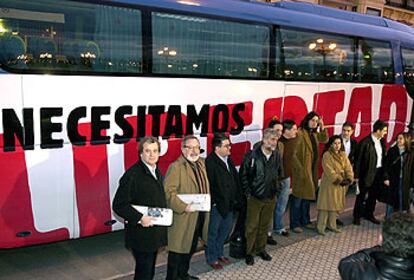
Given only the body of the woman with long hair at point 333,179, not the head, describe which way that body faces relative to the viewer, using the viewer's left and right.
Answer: facing the viewer and to the right of the viewer

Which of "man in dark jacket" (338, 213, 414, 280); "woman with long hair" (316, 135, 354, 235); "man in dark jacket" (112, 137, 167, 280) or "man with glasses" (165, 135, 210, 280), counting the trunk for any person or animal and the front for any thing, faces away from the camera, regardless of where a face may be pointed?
"man in dark jacket" (338, 213, 414, 280)

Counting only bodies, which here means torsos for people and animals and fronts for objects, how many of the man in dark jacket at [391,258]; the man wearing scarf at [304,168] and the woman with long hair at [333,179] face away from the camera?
1

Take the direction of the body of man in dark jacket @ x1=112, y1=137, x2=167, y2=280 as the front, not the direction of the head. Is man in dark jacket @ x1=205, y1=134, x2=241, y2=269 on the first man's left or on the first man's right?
on the first man's left

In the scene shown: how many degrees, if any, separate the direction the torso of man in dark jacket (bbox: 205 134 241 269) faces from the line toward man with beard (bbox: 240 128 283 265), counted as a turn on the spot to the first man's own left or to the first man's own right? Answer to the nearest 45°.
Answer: approximately 90° to the first man's own left

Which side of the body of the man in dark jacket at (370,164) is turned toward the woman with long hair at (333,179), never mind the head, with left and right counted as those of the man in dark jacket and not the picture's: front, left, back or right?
right

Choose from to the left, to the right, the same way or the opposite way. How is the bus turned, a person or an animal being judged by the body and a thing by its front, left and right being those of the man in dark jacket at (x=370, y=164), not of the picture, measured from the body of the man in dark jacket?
to the left

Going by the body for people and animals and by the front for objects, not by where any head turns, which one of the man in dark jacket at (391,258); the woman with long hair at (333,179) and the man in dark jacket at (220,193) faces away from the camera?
the man in dark jacket at (391,258)

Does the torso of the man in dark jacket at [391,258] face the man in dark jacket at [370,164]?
yes

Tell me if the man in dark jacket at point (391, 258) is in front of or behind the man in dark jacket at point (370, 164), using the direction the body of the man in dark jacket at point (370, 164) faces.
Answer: in front

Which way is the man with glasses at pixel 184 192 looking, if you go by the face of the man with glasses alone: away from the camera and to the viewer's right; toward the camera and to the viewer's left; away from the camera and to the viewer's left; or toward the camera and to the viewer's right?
toward the camera and to the viewer's right

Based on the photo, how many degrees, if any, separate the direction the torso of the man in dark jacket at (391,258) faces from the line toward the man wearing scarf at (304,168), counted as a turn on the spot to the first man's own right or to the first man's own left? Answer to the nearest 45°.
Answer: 0° — they already face them

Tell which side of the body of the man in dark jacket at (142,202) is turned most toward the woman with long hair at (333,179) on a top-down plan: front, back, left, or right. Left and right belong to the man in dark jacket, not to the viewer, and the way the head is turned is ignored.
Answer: left

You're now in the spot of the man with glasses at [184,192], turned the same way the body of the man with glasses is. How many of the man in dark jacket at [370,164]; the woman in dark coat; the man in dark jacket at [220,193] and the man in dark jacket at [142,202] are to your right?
1

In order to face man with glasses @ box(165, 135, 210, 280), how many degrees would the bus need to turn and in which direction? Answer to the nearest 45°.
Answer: approximately 90° to its right

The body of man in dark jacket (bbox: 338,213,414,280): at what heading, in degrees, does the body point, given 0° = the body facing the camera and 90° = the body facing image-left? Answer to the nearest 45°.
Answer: approximately 180°
